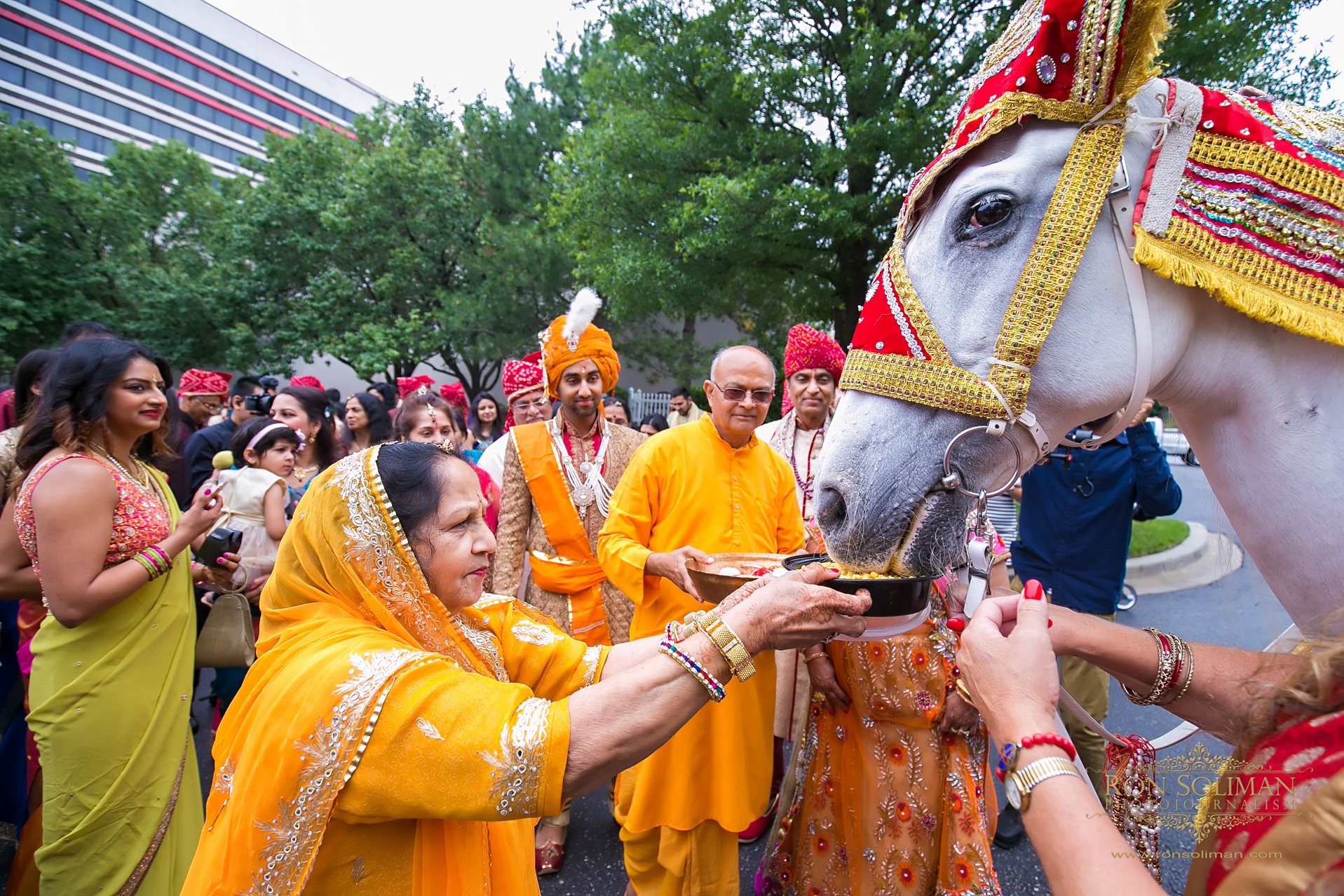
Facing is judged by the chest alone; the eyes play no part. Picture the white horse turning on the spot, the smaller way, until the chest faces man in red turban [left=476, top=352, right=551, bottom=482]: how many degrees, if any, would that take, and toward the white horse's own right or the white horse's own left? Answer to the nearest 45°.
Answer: approximately 45° to the white horse's own right

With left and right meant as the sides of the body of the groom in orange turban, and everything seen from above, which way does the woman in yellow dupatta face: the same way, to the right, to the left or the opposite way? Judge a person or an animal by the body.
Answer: to the left

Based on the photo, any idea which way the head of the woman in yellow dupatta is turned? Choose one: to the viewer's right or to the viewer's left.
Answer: to the viewer's right

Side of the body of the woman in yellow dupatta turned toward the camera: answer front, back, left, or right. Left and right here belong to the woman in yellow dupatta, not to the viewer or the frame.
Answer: right

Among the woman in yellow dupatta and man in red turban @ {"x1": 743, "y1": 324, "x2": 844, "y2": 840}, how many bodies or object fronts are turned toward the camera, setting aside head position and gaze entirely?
1

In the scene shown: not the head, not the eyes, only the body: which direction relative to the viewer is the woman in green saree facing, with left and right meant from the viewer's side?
facing to the right of the viewer

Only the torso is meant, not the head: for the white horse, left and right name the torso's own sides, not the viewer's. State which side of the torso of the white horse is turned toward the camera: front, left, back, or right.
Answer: left
